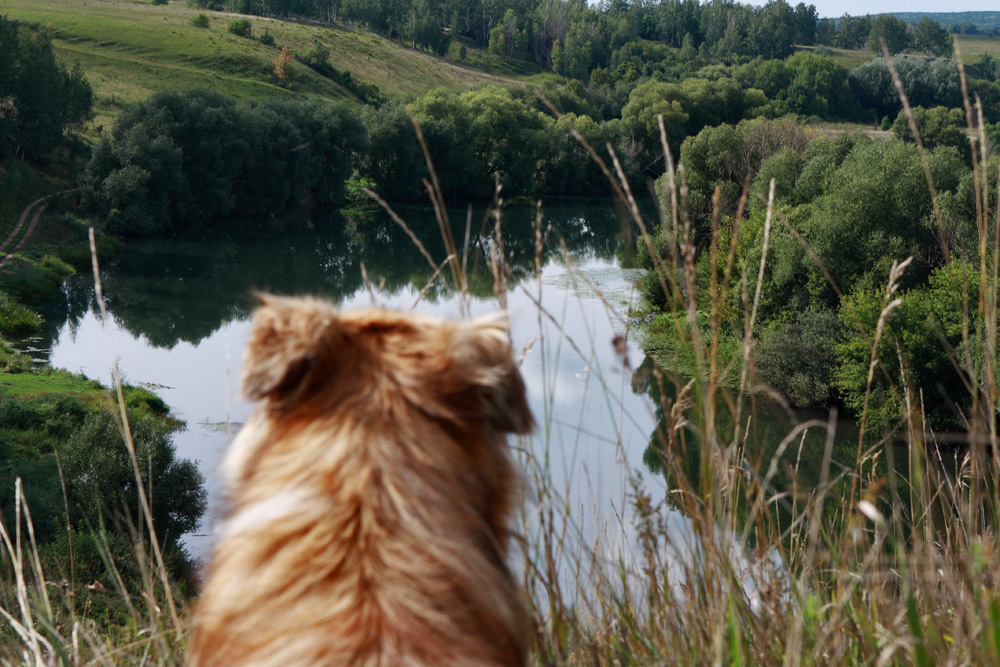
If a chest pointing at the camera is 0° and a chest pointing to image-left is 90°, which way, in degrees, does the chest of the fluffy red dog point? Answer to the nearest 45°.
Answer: approximately 180°

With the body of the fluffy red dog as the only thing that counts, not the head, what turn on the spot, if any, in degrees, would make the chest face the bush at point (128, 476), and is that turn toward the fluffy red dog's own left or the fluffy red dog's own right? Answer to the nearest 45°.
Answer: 0° — it already faces it

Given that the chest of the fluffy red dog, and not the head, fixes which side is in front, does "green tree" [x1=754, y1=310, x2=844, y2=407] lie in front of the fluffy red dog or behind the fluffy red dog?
in front

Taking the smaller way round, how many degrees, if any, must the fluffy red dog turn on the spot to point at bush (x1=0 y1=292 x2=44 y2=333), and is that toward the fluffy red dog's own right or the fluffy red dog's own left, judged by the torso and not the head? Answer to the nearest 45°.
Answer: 0° — it already faces it
